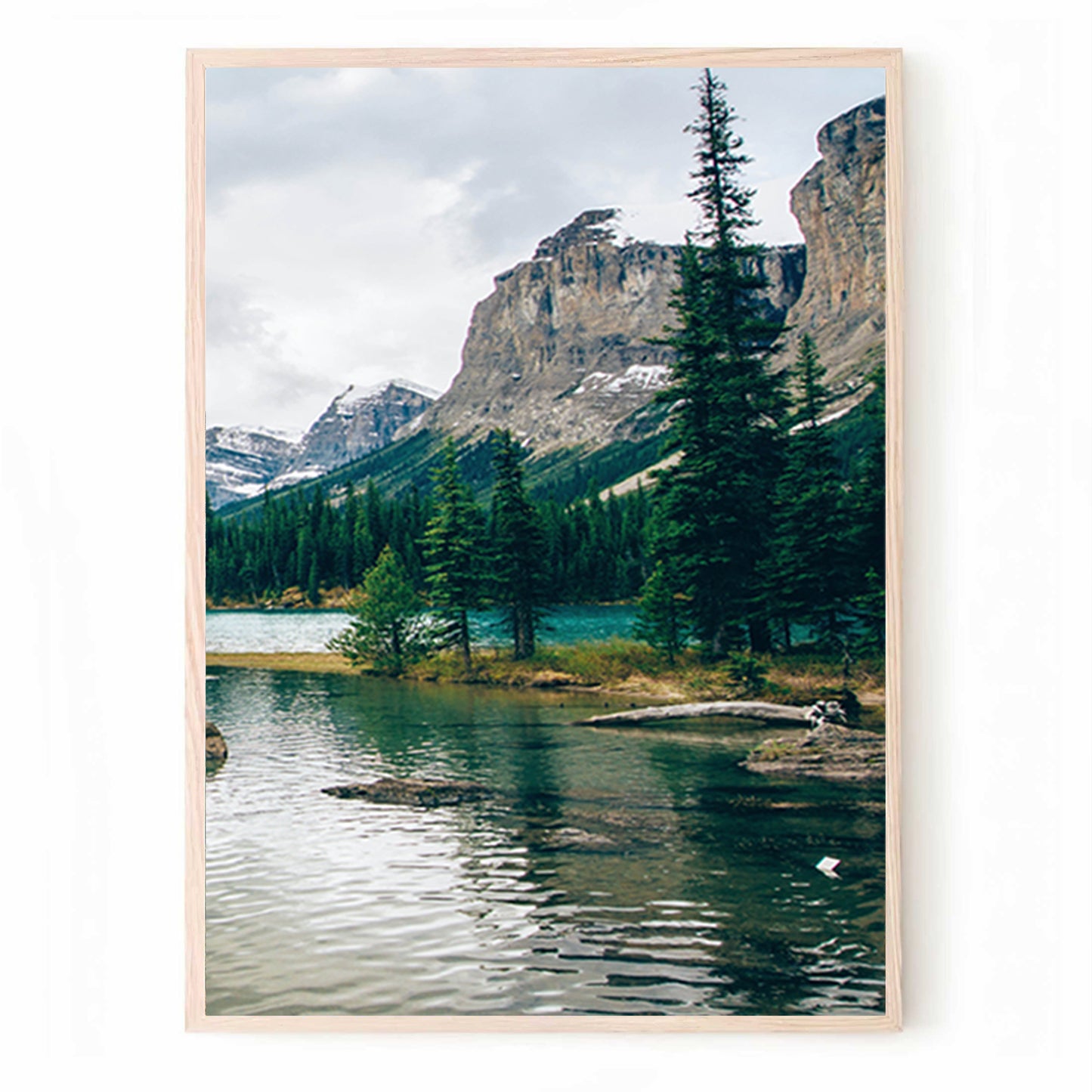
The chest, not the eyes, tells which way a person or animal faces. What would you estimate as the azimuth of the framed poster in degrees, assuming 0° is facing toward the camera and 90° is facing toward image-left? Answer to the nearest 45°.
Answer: approximately 0°
